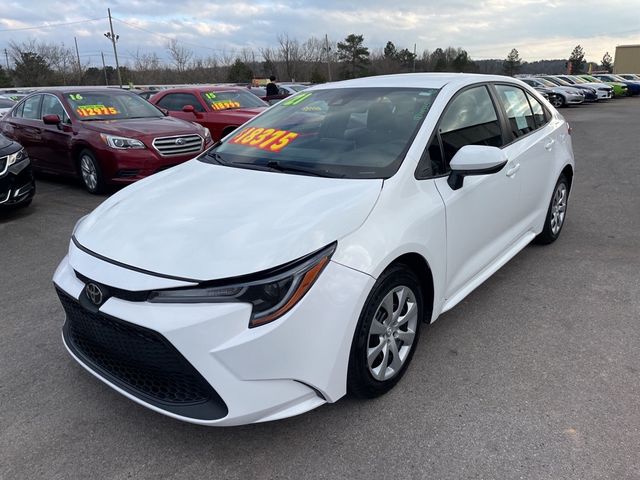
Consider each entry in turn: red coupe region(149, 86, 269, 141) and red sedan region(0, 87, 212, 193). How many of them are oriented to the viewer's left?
0

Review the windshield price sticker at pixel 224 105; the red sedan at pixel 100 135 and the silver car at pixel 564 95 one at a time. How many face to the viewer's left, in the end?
0

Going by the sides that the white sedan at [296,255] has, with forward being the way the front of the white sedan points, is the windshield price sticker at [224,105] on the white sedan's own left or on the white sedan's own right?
on the white sedan's own right

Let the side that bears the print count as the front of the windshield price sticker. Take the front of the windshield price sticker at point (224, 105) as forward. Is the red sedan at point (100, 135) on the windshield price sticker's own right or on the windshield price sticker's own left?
on the windshield price sticker's own right

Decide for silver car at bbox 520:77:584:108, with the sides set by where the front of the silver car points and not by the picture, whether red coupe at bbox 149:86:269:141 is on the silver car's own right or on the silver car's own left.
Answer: on the silver car's own right

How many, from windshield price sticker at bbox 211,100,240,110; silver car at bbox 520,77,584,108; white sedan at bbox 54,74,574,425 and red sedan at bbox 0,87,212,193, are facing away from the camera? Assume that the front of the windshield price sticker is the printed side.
0

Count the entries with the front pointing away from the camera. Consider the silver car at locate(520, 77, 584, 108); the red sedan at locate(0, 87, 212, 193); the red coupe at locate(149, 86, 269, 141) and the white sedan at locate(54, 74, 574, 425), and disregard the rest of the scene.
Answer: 0

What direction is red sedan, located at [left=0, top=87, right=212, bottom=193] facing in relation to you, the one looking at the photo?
facing the viewer and to the right of the viewer

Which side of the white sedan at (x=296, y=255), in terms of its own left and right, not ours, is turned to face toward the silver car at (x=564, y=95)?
back

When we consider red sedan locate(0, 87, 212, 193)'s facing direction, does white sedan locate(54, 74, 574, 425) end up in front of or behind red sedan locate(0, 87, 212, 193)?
in front

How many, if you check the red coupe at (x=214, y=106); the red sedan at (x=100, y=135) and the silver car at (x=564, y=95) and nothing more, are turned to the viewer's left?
0

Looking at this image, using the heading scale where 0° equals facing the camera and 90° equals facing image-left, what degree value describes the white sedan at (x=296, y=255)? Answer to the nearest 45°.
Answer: approximately 45°
